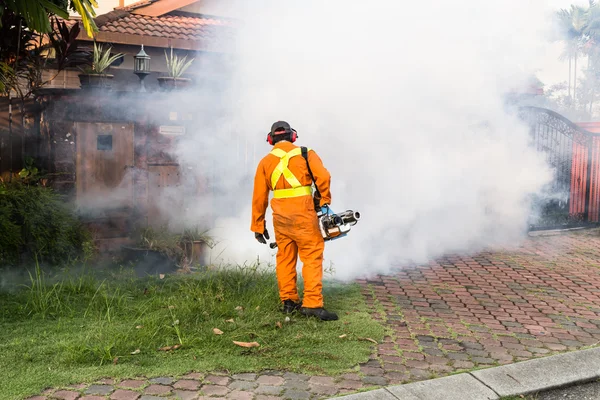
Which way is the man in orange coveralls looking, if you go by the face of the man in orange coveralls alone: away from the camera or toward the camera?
away from the camera

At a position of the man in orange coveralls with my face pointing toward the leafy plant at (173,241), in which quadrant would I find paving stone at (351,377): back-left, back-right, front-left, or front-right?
back-left

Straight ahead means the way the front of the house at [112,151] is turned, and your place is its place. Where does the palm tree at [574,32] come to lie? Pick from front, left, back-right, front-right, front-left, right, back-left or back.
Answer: back-left

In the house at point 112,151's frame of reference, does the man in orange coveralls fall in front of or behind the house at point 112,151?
in front

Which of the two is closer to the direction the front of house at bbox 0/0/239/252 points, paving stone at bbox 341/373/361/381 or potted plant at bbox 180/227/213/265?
the paving stone

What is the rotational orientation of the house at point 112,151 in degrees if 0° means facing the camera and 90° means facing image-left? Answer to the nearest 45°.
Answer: approximately 0°

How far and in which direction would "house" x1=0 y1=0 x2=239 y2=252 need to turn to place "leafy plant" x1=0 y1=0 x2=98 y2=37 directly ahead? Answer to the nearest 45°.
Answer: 0° — it already faces it

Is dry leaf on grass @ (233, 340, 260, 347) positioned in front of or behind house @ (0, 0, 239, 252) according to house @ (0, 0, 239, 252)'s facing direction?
in front

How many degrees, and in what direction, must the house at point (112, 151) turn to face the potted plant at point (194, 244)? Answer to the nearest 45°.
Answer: approximately 45° to its left
